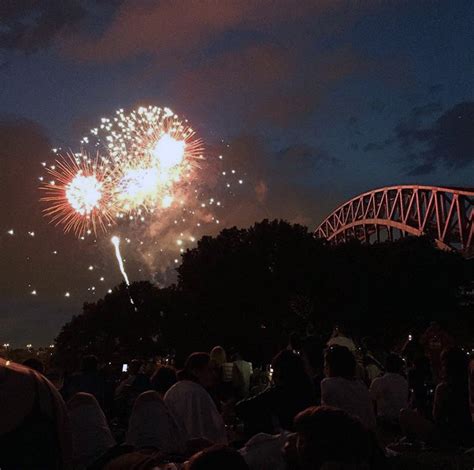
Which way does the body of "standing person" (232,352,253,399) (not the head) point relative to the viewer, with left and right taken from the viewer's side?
facing away from the viewer and to the left of the viewer

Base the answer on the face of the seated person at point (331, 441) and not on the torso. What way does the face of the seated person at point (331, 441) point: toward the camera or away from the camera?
away from the camera

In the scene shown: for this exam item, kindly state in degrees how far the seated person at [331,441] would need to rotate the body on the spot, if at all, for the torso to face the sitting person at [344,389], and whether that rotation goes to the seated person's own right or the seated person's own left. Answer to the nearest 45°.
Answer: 0° — they already face them

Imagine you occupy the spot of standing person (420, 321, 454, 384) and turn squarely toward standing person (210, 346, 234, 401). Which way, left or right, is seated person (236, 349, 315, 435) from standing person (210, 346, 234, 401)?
left

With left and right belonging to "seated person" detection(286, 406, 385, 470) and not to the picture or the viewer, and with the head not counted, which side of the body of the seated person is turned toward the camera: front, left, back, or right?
back

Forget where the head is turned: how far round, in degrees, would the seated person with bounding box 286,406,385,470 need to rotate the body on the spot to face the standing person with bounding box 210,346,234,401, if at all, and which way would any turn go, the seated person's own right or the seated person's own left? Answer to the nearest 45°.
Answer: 0° — they already face them

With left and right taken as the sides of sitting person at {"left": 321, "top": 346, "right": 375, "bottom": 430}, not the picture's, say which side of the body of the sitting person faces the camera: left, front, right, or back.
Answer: back

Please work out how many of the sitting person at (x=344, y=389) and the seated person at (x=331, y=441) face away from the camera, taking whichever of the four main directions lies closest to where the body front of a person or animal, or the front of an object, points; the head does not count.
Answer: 2

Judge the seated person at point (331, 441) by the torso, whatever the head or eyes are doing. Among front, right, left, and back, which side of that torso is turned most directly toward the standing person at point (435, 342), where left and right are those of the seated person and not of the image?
front

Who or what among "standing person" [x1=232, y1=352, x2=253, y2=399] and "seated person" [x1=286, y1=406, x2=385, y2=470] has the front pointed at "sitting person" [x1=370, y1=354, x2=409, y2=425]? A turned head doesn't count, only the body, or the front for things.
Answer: the seated person

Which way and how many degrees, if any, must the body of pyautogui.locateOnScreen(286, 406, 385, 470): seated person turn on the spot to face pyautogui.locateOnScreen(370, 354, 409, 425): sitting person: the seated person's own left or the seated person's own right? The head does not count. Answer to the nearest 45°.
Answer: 0° — they already face them

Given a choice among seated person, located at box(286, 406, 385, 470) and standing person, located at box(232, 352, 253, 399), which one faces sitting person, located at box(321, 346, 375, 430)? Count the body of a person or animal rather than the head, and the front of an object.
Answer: the seated person

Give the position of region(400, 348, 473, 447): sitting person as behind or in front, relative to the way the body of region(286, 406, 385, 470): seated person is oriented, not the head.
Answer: in front
